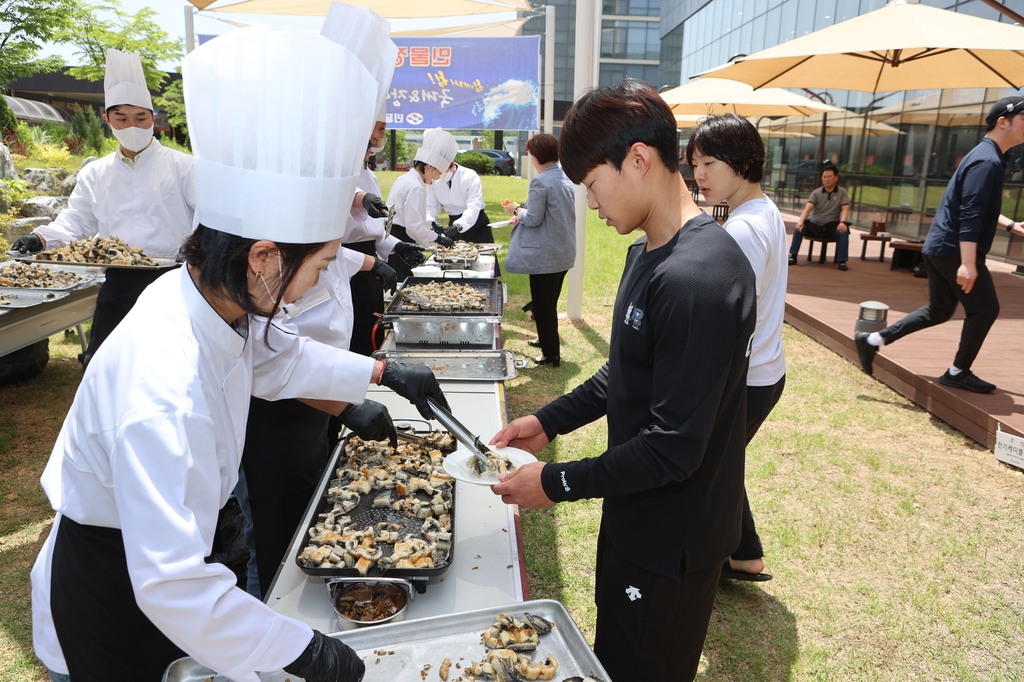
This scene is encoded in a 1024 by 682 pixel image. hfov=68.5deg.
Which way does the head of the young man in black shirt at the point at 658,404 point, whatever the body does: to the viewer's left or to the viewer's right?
to the viewer's left

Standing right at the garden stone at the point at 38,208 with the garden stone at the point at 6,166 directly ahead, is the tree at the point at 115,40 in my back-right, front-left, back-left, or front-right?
front-right

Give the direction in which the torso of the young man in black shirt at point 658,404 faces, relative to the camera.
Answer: to the viewer's left

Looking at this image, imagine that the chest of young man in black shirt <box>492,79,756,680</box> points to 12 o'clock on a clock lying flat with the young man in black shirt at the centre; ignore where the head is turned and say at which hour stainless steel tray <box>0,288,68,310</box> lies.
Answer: The stainless steel tray is roughly at 1 o'clock from the young man in black shirt.

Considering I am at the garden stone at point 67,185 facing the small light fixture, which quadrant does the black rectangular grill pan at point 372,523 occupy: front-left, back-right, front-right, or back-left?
front-right

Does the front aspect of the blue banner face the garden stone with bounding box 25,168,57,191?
no

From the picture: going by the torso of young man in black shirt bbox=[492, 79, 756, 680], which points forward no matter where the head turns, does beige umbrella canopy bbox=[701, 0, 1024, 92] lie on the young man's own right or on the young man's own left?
on the young man's own right
